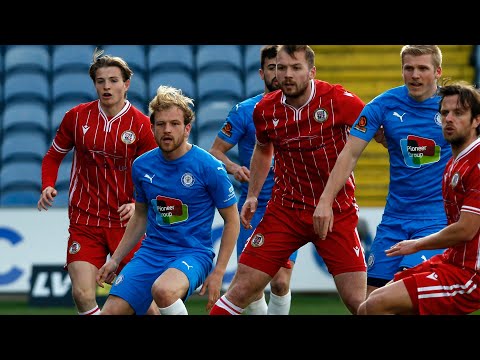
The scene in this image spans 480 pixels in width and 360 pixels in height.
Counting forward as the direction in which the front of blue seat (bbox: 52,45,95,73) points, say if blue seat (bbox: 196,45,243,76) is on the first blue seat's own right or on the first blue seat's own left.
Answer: on the first blue seat's own left

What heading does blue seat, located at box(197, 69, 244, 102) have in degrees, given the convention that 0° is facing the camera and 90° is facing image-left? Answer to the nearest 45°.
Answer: approximately 0°

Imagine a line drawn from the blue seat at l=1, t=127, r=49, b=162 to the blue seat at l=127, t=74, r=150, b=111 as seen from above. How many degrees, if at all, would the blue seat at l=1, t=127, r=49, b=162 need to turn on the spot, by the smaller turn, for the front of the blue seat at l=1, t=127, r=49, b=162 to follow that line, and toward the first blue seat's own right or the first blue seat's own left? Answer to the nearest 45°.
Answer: approximately 90° to the first blue seat's own left

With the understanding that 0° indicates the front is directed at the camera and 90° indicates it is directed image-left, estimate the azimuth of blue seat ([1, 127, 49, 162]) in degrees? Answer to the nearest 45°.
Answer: approximately 0°

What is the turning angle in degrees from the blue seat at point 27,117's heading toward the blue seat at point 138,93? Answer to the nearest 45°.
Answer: approximately 90° to its left
